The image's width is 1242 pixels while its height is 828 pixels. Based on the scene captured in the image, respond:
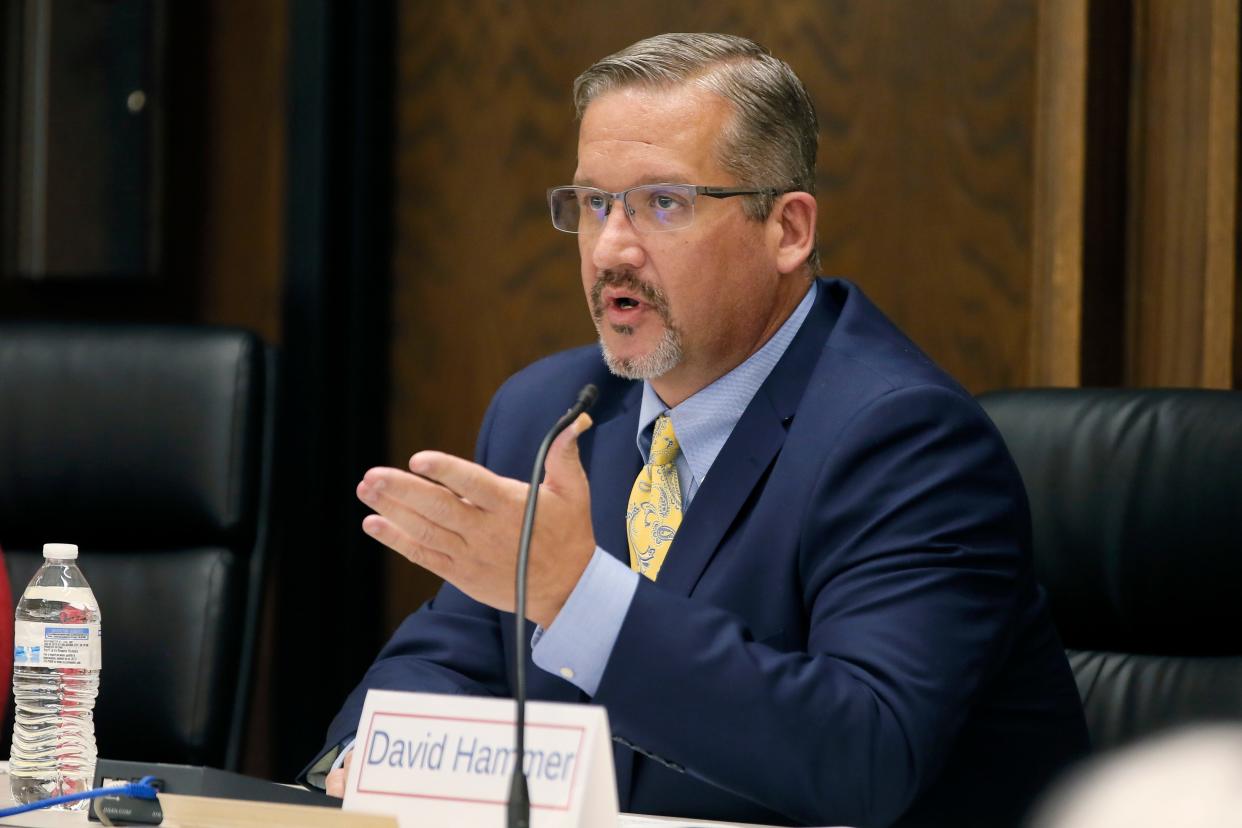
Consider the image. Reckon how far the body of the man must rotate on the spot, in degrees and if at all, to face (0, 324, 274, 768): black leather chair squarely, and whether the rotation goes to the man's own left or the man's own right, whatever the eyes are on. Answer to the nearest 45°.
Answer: approximately 90° to the man's own right

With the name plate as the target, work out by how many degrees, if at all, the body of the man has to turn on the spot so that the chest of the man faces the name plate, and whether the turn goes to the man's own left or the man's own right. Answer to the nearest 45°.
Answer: approximately 45° to the man's own left

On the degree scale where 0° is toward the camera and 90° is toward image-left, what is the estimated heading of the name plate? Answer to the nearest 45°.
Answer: approximately 45°

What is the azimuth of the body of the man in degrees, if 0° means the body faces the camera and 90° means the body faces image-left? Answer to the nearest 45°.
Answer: approximately 45°
